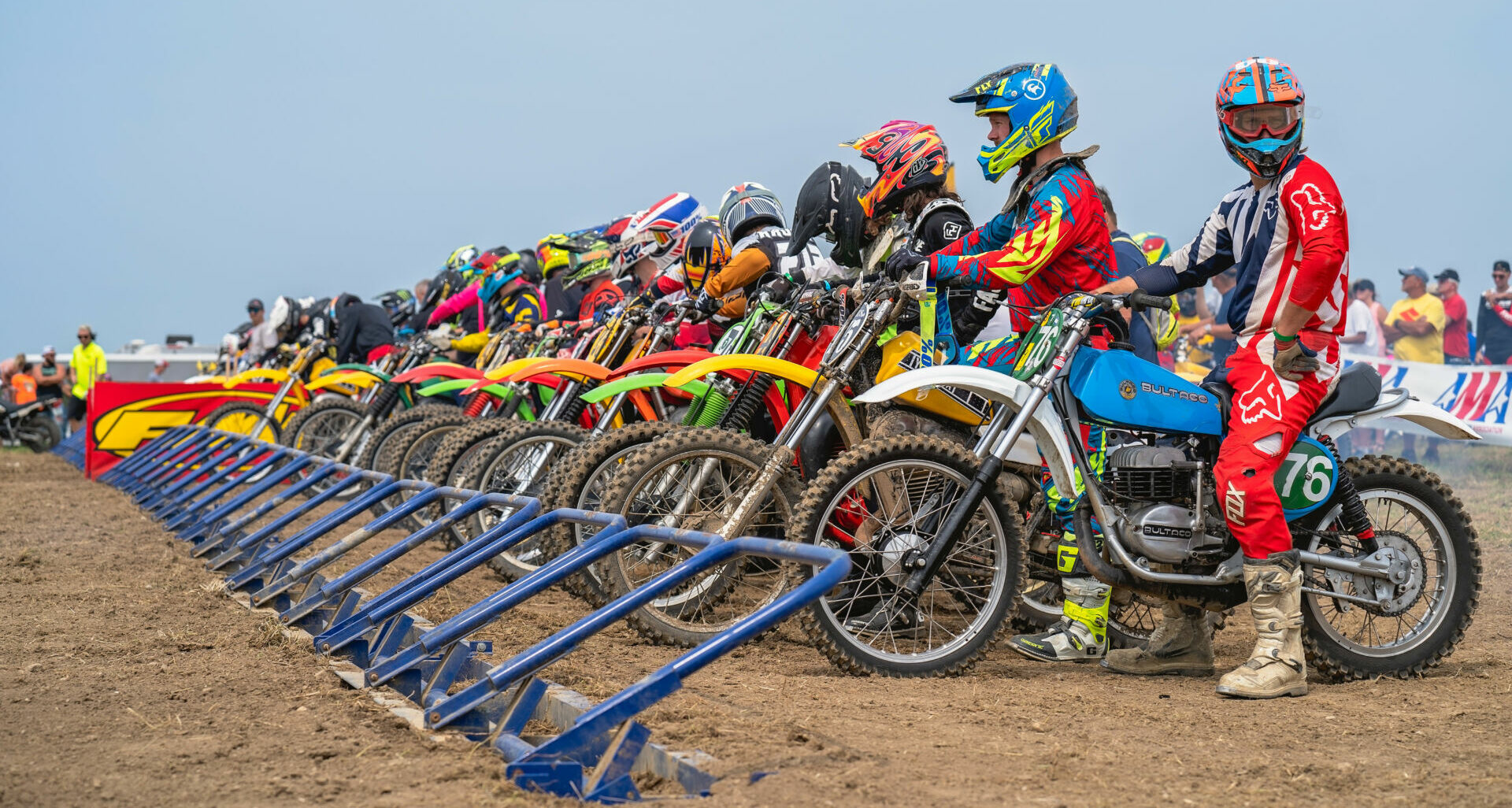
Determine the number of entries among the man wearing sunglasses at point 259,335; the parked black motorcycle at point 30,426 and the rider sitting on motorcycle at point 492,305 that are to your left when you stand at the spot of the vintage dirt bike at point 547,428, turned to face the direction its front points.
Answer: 0

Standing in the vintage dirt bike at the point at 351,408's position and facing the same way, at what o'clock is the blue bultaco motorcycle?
The blue bultaco motorcycle is roughly at 10 o'clock from the vintage dirt bike.

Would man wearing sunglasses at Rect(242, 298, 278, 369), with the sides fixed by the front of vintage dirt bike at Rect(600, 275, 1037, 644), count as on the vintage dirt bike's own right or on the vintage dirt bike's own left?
on the vintage dirt bike's own right

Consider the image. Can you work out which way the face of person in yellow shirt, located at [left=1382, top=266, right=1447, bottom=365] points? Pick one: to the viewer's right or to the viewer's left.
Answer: to the viewer's left

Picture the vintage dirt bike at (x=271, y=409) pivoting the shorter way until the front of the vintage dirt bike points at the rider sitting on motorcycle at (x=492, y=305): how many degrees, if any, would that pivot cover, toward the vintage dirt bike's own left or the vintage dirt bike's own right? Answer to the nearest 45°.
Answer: approximately 90° to the vintage dirt bike's own left

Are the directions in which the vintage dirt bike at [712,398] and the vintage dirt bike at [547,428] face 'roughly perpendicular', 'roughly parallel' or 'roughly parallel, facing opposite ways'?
roughly parallel

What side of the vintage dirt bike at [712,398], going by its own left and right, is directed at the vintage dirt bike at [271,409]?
right

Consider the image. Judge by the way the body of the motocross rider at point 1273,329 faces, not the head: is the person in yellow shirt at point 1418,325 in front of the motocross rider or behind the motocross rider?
behind

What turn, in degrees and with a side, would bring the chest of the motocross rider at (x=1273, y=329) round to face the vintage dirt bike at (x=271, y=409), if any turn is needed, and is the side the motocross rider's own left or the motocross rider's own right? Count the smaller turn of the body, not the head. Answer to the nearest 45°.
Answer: approximately 90° to the motocross rider's own right

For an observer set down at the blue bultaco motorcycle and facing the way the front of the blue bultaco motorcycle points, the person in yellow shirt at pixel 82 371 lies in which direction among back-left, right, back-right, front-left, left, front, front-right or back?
front-right

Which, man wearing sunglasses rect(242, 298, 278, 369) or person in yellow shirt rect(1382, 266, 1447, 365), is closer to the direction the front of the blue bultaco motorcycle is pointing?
the man wearing sunglasses

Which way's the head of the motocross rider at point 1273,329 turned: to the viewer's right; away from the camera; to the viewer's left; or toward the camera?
toward the camera

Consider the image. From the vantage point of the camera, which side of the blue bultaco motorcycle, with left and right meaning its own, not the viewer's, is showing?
left

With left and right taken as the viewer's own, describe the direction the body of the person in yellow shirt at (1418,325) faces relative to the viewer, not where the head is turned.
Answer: facing the viewer and to the left of the viewer

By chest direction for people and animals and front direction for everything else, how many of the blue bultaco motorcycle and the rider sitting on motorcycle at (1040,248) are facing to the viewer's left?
2
